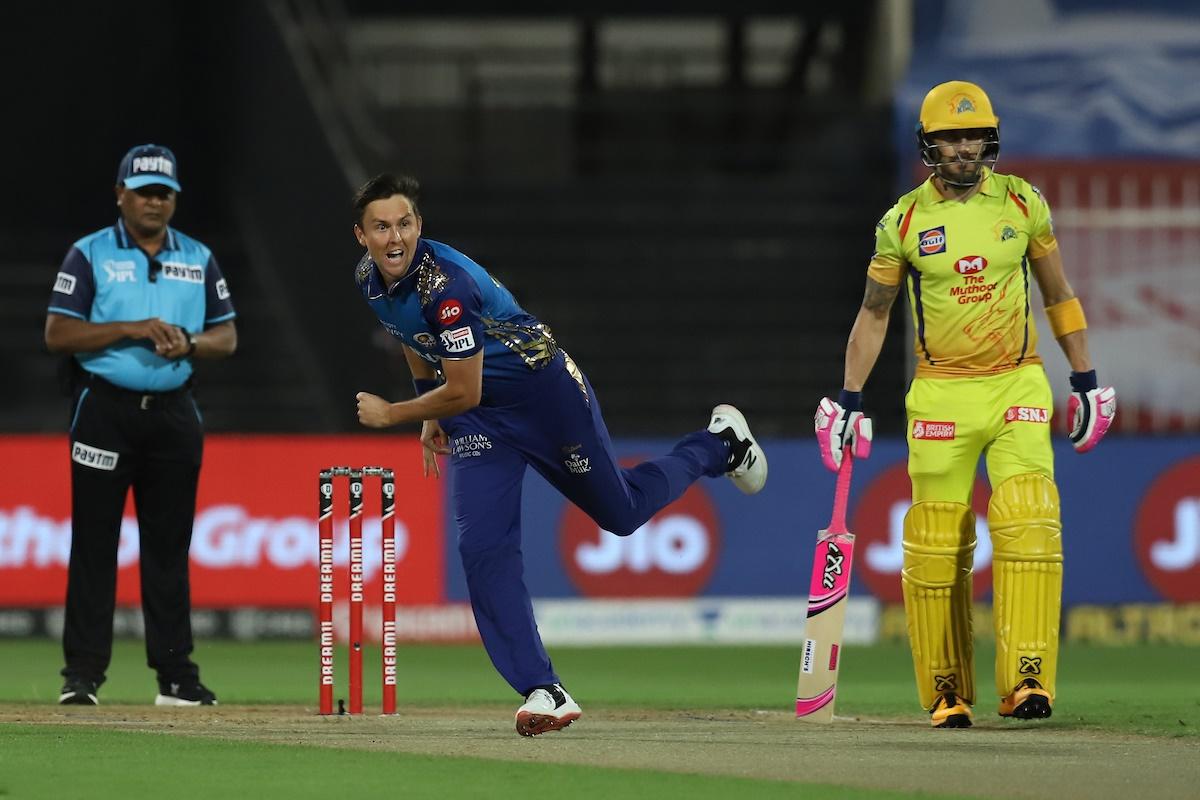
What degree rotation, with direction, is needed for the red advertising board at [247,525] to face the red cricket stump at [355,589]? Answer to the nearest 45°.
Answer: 0° — it already faces it

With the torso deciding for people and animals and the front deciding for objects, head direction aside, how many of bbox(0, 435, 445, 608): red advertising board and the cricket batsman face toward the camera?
2

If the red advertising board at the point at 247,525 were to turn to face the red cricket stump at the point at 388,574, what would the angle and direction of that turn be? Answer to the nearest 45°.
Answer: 0° — it already faces it

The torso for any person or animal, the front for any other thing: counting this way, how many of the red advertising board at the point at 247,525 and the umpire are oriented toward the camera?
2

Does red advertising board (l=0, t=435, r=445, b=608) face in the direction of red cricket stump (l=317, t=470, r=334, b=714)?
yes

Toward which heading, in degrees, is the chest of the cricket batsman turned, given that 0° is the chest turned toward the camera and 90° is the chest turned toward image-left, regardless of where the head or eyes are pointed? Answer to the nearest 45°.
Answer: approximately 0°

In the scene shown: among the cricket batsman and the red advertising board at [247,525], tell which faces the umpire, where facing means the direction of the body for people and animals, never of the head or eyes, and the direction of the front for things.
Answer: the red advertising board

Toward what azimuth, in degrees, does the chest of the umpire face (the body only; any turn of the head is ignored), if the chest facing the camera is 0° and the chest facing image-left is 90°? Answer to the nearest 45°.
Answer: approximately 0°

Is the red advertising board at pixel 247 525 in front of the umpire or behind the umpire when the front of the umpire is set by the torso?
behind

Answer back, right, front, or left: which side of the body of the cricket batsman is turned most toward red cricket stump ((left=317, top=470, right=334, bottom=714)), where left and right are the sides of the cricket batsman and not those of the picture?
right
